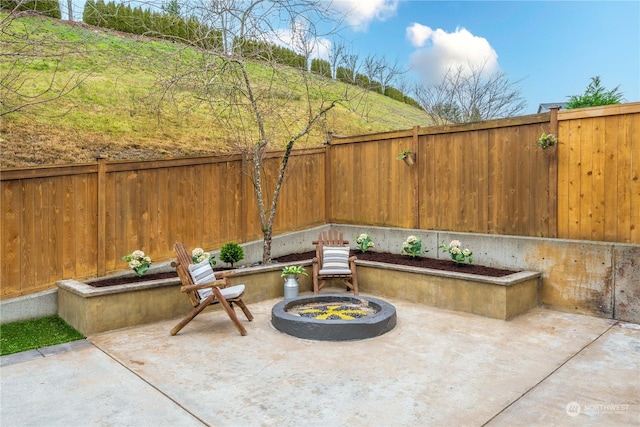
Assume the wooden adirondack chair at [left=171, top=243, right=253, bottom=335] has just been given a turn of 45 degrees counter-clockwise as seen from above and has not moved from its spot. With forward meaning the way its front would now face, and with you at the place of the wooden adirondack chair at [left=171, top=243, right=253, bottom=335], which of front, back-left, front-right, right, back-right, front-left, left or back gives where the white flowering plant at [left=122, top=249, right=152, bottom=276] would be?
left

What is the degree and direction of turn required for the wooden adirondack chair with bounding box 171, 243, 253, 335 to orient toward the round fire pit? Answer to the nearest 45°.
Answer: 0° — it already faces it

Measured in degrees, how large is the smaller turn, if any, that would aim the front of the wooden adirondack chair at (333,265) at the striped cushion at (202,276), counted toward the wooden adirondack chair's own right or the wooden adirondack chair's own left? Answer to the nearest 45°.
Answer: approximately 45° to the wooden adirondack chair's own right

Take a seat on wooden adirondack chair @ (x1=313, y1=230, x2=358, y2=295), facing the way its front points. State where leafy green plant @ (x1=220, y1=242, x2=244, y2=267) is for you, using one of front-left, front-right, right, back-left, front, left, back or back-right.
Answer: right

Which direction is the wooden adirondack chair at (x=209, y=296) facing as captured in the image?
to the viewer's right

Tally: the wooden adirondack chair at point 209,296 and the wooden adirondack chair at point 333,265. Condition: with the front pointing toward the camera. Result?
1

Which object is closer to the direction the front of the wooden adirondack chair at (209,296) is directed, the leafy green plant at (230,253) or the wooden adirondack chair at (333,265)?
the wooden adirondack chair

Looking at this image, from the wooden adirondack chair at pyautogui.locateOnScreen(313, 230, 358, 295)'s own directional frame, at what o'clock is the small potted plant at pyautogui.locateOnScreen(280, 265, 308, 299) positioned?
The small potted plant is roughly at 2 o'clock from the wooden adirondack chair.

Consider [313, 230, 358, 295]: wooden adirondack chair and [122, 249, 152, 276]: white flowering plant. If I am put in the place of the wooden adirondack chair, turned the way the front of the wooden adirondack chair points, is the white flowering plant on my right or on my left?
on my right

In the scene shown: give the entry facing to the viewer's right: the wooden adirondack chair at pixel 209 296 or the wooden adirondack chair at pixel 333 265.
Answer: the wooden adirondack chair at pixel 209 296

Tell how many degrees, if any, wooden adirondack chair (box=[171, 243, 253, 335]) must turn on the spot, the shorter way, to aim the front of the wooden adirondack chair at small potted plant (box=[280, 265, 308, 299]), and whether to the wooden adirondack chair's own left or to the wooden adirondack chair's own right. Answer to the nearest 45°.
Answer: approximately 45° to the wooden adirondack chair's own left

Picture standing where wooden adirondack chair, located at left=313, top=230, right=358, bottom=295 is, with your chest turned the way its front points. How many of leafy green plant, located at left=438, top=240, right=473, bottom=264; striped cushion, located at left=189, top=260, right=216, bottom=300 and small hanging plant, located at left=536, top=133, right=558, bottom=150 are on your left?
2

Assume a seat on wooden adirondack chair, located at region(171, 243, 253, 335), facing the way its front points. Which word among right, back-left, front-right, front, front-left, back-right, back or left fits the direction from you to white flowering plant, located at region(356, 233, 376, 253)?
front-left

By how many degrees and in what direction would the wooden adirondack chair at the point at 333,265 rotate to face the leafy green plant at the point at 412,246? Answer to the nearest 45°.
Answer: approximately 90° to its left

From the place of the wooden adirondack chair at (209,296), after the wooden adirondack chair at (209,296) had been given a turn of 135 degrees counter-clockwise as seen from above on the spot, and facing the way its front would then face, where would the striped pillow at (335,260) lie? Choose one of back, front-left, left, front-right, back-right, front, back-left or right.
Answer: right

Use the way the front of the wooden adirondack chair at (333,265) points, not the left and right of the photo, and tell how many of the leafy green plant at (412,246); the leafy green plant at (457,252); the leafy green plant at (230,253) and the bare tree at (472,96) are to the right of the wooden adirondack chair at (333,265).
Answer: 1

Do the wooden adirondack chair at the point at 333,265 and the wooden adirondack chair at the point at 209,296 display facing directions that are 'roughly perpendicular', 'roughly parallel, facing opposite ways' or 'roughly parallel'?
roughly perpendicular

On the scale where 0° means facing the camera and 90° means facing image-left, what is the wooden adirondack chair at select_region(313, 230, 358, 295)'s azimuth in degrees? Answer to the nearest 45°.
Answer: approximately 0°
